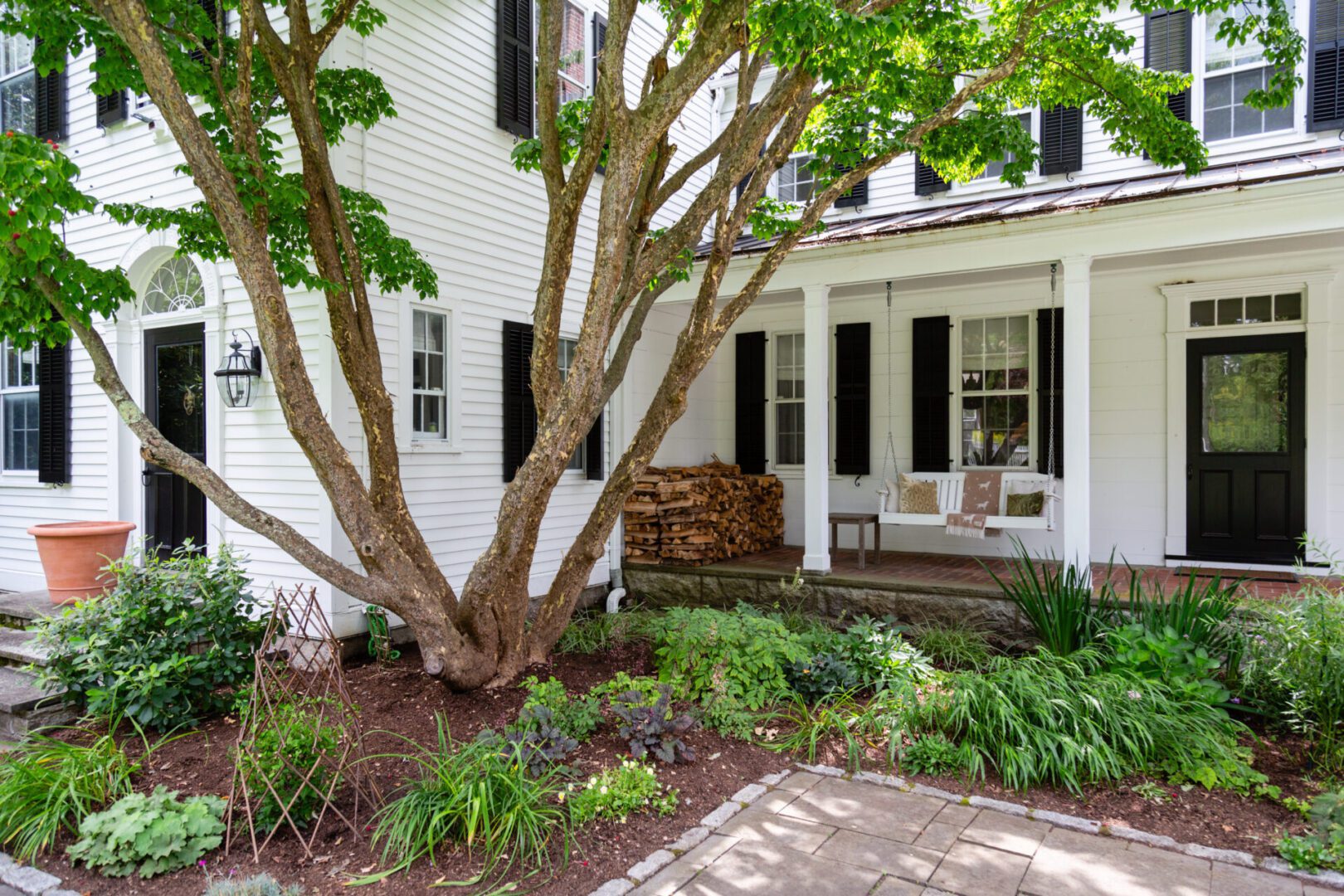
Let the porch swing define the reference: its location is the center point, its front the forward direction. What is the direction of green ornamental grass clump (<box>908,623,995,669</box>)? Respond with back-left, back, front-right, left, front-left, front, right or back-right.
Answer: front

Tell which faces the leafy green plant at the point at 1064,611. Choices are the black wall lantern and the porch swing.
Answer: the porch swing

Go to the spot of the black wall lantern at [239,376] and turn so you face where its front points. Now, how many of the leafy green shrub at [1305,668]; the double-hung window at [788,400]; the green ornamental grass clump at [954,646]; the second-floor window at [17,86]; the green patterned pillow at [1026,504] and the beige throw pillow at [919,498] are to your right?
1

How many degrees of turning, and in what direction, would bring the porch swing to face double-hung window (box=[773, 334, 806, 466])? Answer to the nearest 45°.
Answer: approximately 135° to its right

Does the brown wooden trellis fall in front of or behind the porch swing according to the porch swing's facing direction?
in front

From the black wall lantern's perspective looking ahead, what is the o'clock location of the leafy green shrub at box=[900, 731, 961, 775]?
The leafy green shrub is roughly at 9 o'clock from the black wall lantern.

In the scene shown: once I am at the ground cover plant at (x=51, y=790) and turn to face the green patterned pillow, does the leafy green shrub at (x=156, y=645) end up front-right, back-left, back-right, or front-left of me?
front-left

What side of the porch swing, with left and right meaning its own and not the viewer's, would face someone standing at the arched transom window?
right

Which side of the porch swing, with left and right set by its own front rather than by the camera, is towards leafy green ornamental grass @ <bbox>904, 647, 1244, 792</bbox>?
front

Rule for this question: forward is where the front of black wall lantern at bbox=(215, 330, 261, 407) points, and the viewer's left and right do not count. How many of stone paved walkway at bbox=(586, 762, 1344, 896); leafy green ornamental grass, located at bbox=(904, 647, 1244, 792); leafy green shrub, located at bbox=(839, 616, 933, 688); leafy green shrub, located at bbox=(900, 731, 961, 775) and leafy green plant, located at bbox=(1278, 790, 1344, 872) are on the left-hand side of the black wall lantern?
5

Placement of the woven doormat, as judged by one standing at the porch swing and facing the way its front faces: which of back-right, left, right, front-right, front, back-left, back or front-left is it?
left

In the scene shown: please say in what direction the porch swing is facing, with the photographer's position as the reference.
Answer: facing the viewer

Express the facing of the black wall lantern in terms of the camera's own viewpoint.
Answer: facing the viewer and to the left of the viewer

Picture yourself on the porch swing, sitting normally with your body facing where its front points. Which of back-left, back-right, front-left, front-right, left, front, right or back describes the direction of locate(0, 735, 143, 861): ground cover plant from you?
front-right

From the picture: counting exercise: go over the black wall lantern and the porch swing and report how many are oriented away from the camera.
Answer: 0

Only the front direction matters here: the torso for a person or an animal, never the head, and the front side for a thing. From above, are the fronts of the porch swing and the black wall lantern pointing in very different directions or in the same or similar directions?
same or similar directions

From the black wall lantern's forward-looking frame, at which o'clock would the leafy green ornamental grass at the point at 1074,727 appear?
The leafy green ornamental grass is roughly at 9 o'clock from the black wall lantern.

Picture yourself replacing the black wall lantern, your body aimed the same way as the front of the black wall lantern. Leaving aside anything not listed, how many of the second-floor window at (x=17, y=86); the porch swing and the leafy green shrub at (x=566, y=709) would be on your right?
1

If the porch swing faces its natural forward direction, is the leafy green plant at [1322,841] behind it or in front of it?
in front
